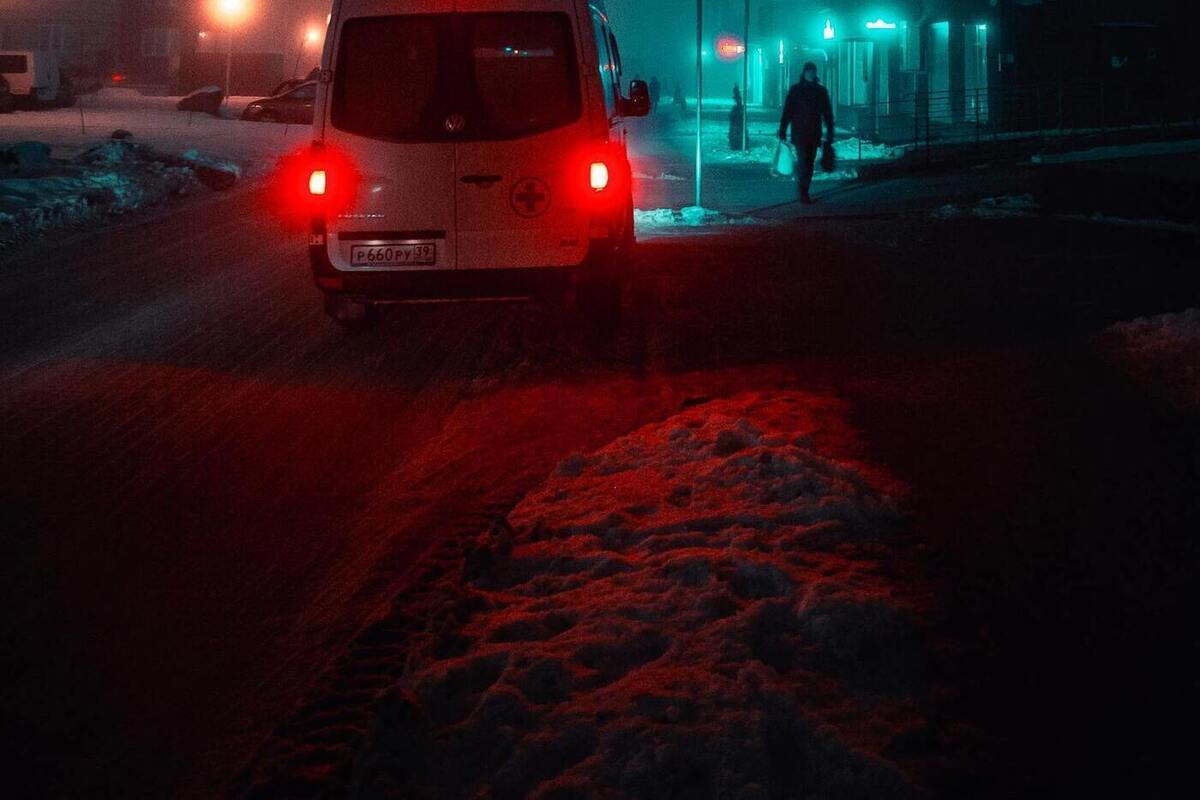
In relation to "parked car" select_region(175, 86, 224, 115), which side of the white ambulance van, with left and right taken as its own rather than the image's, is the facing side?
front

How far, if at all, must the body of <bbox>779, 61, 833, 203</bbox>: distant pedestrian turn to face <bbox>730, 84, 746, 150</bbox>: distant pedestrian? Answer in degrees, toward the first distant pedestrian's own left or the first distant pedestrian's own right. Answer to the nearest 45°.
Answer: approximately 180°

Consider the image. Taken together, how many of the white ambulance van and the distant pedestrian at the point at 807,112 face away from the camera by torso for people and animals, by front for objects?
1

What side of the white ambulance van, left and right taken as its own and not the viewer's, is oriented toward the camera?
back

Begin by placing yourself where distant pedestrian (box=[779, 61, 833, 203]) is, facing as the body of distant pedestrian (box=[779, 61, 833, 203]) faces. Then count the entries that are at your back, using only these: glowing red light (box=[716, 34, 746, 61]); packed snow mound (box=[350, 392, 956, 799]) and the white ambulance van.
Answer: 1

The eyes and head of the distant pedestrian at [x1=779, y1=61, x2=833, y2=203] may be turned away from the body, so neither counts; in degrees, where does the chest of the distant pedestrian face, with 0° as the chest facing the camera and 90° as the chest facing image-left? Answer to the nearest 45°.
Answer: approximately 0°

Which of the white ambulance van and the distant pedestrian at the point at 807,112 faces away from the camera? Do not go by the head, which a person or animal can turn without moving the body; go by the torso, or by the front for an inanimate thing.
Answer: the white ambulance van

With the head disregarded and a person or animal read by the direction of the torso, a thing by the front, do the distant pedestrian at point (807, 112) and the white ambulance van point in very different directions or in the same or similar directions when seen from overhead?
very different directions

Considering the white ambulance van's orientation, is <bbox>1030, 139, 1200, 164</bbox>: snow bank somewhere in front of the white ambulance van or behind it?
in front

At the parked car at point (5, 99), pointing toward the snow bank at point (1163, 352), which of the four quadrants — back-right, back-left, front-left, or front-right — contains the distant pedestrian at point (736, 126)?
front-left

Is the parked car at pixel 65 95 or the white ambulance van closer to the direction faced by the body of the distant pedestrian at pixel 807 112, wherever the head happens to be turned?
the white ambulance van

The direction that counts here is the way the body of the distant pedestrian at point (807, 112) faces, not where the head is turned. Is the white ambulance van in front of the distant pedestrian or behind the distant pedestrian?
in front

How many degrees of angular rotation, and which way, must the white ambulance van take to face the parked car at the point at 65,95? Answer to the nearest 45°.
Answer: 0° — it already faces it

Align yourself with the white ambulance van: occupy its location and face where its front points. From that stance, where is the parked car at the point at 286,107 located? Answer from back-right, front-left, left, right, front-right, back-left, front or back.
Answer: front
